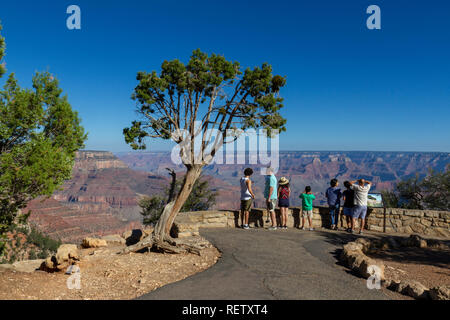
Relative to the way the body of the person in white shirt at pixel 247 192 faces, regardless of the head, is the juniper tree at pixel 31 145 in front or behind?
behind

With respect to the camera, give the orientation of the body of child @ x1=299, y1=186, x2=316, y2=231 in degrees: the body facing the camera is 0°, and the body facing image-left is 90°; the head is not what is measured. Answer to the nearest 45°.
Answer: approximately 180°

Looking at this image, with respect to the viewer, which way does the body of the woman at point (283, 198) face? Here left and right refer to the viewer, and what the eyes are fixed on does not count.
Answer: facing away from the viewer

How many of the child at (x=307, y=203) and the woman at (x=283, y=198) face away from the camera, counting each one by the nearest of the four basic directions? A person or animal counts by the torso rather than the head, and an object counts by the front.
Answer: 2

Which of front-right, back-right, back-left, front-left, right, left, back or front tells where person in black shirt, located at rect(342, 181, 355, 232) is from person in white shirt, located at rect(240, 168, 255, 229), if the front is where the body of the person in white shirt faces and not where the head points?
front-right

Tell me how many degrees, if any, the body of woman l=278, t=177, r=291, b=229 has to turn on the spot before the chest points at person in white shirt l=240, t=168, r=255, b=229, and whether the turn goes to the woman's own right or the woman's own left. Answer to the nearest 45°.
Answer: approximately 135° to the woman's own left

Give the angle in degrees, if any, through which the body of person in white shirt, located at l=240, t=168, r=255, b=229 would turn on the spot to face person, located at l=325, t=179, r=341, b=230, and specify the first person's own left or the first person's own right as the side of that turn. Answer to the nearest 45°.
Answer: approximately 45° to the first person's own right

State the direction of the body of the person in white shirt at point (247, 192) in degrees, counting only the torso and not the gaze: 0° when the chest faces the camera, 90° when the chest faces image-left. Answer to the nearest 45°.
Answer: approximately 225°

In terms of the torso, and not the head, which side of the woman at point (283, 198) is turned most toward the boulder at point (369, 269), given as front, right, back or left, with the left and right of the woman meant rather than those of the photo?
back

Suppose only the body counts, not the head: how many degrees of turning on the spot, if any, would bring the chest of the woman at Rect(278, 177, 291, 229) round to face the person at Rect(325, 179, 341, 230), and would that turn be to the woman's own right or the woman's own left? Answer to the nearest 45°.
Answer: approximately 90° to the woman's own right
